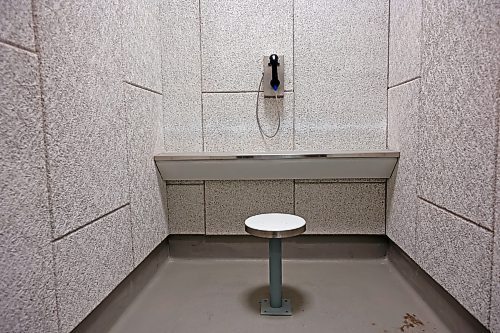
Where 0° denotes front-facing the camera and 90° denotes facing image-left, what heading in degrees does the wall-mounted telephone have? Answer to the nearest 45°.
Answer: approximately 0°
